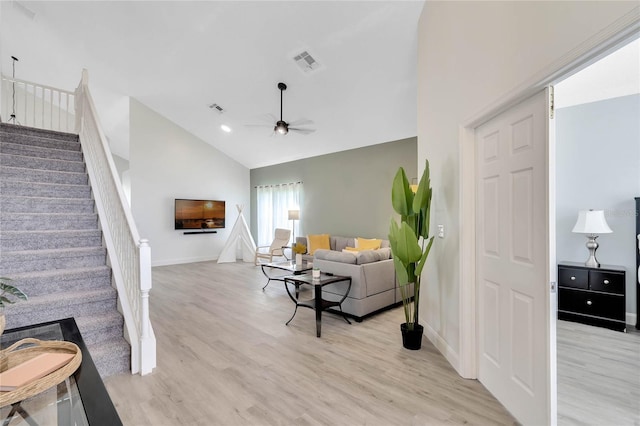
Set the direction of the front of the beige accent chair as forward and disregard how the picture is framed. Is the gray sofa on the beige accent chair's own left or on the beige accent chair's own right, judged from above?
on the beige accent chair's own left

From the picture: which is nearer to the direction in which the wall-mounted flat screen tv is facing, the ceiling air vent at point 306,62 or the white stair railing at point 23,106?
the ceiling air vent

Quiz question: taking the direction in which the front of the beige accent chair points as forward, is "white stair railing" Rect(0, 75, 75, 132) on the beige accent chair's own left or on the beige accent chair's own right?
on the beige accent chair's own right

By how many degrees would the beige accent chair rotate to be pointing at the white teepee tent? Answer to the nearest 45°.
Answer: approximately 90° to its right

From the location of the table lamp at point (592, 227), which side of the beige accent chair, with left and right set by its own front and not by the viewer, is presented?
left

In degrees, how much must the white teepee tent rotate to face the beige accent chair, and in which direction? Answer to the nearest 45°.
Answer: approximately 45° to its left

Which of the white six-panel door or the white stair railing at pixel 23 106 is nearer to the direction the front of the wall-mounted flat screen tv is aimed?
the white six-panel door
